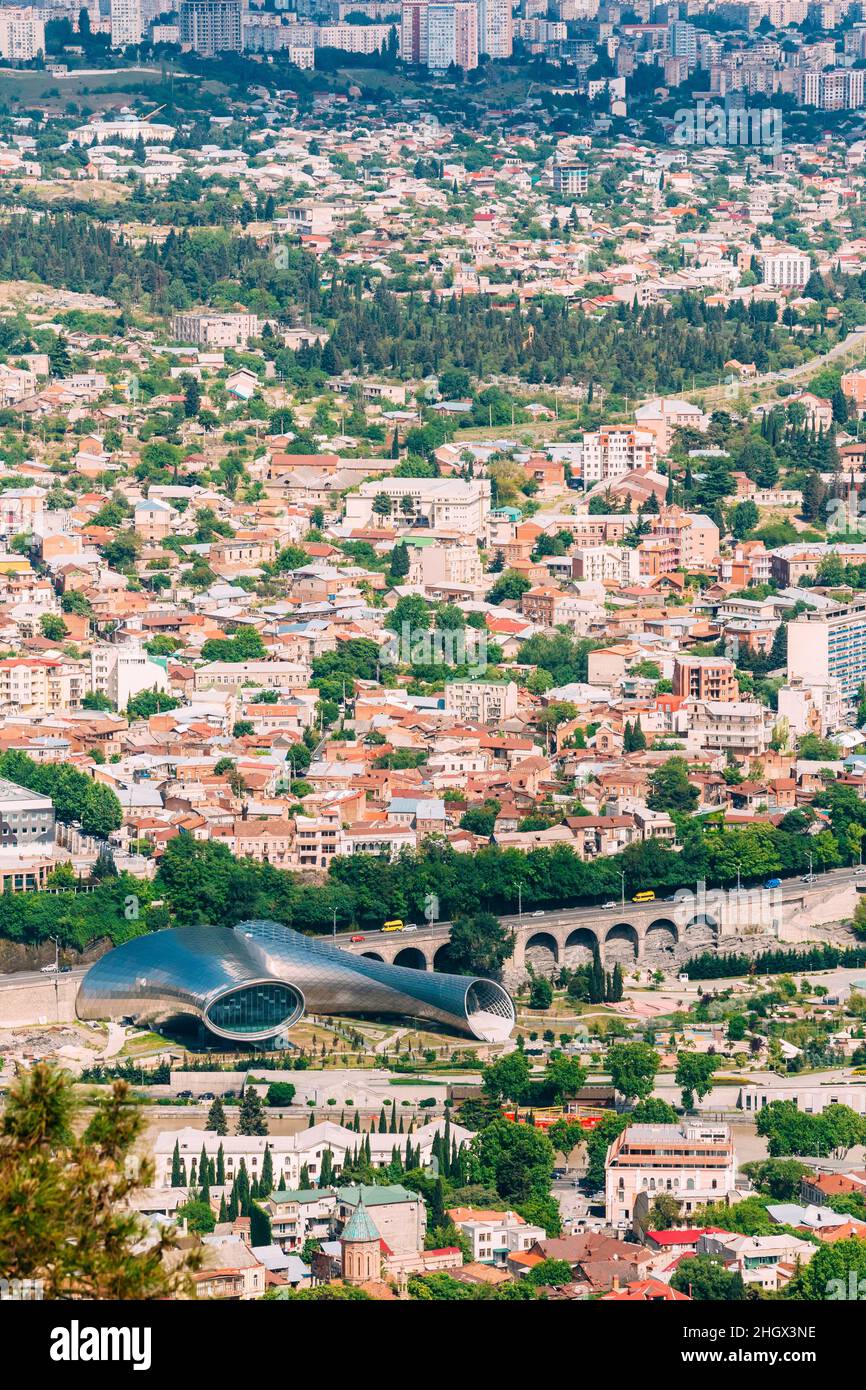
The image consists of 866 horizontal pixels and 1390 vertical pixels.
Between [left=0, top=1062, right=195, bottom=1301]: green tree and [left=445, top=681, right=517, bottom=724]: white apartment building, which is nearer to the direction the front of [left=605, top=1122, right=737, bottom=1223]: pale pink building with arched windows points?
the green tree

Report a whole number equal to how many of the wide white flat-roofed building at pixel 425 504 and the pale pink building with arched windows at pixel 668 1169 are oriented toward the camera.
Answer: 2

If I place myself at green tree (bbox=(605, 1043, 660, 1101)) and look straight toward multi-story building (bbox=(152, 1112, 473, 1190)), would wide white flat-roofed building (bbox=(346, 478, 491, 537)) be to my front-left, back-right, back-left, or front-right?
back-right

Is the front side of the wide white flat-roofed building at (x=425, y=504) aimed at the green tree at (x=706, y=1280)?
yes

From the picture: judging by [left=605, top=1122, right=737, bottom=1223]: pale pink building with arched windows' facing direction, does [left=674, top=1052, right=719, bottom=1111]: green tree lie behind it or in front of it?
behind

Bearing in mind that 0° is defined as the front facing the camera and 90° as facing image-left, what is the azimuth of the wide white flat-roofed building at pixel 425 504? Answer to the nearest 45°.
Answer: approximately 0°

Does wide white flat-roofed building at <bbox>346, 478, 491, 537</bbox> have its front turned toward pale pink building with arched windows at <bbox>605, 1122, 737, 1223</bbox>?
yes

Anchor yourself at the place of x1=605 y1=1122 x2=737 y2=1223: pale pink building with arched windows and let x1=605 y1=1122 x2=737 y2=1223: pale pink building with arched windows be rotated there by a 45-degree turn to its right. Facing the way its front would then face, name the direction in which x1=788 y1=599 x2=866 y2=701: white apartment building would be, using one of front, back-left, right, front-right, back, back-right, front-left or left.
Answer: back-right

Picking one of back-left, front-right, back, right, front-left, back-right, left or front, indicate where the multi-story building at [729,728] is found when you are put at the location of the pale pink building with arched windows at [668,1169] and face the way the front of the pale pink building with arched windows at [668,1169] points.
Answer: back

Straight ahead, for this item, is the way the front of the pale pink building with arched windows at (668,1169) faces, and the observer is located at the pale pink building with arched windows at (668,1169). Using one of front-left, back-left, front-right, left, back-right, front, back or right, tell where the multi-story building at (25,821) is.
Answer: back-right

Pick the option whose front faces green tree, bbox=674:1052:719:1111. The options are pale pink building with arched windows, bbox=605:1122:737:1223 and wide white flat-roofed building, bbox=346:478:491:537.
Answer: wide white flat-roofed building, bbox=346:478:491:537

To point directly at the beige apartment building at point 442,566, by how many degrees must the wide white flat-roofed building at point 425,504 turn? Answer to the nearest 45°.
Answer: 0° — it already faces it

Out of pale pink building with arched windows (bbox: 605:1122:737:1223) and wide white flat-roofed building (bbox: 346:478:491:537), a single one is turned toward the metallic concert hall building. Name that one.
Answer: wide white flat-roofed building (bbox: 346:478:491:537)

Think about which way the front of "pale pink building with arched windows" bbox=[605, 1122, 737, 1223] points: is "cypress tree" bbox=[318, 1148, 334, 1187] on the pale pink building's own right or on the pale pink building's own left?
on the pale pink building's own right

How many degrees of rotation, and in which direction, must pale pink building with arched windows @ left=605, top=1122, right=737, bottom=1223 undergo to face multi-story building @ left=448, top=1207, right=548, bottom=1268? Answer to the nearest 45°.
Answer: approximately 45° to its right
